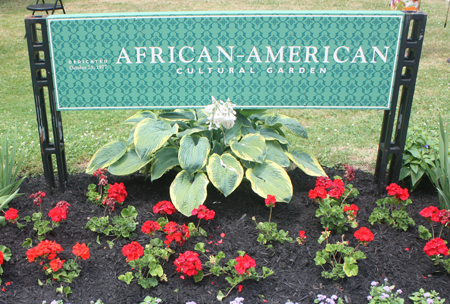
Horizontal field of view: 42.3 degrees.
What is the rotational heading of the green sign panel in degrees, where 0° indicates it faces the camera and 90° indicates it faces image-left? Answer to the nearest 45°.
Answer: approximately 0°

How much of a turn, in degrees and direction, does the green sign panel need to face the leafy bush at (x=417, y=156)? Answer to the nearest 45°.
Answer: approximately 90° to its left
